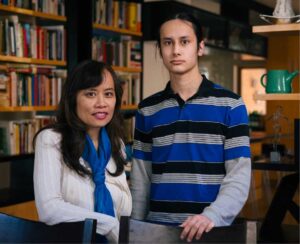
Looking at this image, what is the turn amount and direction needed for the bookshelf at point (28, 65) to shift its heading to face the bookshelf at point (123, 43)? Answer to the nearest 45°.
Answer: approximately 90° to its left

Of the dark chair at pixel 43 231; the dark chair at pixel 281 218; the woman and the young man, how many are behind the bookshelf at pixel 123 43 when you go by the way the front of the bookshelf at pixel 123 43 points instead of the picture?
0

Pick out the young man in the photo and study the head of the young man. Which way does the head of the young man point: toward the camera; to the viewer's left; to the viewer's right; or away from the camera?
toward the camera

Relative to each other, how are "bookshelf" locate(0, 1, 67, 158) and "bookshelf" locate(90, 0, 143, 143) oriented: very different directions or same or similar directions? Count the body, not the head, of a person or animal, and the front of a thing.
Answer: same or similar directions

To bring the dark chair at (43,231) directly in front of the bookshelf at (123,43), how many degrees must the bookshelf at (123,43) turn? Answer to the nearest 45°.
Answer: approximately 45° to its right

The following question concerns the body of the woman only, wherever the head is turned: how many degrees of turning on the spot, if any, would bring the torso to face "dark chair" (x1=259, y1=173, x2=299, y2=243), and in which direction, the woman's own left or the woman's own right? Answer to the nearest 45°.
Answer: approximately 90° to the woman's own left

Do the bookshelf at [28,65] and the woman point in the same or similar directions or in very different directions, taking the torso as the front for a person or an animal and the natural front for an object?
same or similar directions

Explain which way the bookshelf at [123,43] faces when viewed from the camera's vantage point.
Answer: facing the viewer and to the right of the viewer

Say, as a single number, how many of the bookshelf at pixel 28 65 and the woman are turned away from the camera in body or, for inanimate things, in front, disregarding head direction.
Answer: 0

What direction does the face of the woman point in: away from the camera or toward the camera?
toward the camera

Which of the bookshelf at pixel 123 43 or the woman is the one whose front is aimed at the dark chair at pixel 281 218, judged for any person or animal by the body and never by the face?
the bookshelf

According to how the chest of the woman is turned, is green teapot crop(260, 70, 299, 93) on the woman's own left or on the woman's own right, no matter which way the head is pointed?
on the woman's own left

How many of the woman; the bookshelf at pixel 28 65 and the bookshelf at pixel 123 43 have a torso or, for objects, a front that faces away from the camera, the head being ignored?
0

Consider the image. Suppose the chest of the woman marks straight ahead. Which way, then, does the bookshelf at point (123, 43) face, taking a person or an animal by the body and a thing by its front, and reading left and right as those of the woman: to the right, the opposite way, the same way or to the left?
the same way
